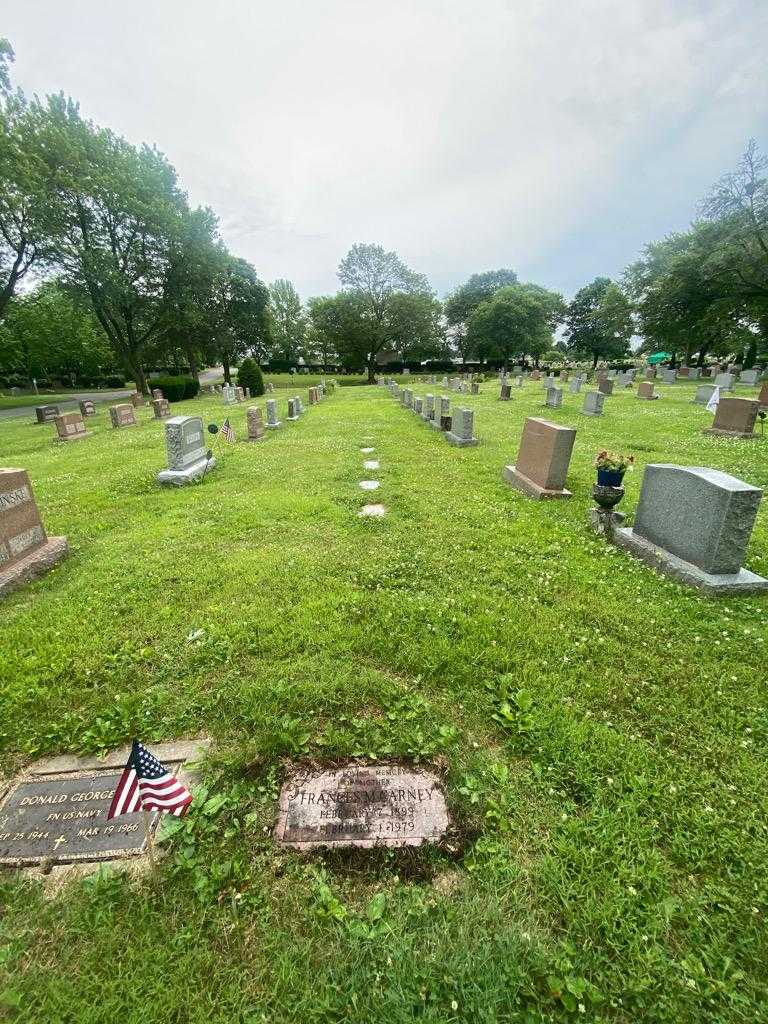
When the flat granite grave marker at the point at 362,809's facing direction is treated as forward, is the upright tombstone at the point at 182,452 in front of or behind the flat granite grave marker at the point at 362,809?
behind

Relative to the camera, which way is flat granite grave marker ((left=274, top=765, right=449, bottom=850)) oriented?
toward the camera

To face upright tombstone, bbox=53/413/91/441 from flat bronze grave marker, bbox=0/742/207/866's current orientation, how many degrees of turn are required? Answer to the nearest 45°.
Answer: approximately 180°

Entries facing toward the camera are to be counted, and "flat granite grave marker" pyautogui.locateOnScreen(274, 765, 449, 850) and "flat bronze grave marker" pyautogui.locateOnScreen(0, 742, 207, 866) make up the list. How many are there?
2

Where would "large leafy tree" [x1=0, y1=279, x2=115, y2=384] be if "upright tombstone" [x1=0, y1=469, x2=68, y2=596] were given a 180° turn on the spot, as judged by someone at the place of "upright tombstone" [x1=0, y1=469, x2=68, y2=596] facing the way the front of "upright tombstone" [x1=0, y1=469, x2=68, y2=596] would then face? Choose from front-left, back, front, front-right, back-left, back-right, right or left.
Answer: front-right

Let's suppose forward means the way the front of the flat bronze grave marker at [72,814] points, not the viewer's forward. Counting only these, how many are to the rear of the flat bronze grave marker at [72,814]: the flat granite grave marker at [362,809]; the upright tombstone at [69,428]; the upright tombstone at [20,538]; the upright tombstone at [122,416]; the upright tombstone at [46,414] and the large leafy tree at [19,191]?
5

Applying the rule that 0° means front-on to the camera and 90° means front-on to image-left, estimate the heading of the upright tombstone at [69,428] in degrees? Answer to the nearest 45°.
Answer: approximately 315°

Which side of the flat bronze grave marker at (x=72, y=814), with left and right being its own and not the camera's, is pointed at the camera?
front
